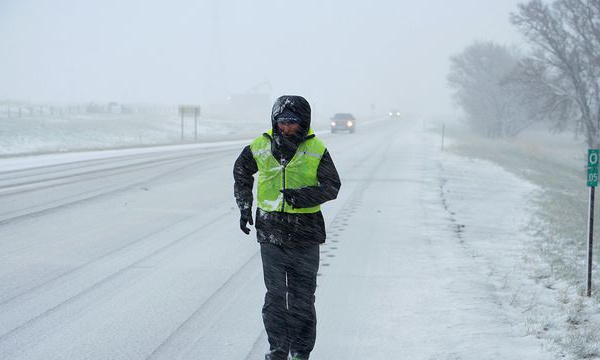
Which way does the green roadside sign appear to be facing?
toward the camera

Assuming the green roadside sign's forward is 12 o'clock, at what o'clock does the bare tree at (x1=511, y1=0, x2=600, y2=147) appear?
The bare tree is roughly at 6 o'clock from the green roadside sign.
